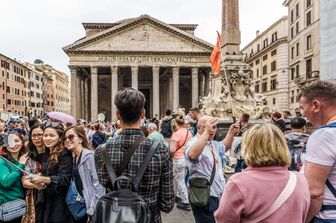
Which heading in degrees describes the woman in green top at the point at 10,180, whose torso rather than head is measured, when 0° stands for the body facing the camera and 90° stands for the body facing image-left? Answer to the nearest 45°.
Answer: approximately 315°

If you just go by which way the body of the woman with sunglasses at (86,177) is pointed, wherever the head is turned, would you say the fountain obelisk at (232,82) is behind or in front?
behind

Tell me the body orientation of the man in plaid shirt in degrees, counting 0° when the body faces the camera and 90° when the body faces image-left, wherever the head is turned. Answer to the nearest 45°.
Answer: approximately 180°

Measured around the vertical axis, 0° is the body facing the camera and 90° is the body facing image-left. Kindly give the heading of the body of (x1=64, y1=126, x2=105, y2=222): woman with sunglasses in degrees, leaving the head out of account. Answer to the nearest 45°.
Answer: approximately 45°

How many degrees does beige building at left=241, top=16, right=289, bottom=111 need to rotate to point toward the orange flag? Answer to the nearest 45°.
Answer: approximately 45° to its left

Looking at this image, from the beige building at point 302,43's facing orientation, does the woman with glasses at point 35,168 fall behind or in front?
in front

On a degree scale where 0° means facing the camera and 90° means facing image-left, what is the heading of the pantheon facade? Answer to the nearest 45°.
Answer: approximately 0°

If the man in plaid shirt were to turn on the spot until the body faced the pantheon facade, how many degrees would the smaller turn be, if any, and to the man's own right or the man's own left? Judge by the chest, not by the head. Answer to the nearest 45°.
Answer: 0° — they already face it

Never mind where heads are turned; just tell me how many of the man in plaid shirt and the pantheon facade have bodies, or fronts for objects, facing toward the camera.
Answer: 1

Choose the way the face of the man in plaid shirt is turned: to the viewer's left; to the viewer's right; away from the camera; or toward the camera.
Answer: away from the camera

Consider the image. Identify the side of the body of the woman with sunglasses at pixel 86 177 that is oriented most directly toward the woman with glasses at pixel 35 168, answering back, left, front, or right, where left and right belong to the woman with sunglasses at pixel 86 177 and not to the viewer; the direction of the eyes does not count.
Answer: right
